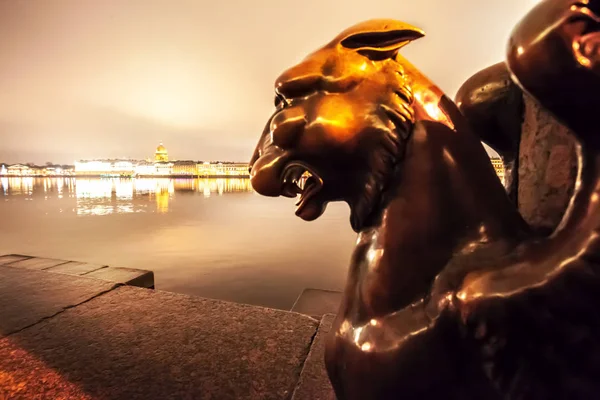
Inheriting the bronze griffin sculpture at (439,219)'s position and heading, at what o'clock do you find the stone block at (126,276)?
The stone block is roughly at 1 o'clock from the bronze griffin sculpture.

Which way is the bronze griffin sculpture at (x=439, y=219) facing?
to the viewer's left

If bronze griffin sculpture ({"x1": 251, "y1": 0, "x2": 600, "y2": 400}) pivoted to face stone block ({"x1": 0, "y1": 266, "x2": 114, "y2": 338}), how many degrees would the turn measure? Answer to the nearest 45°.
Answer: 0° — it already faces it

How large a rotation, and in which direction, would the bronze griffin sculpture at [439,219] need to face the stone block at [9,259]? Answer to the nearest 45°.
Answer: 0° — it already faces it
